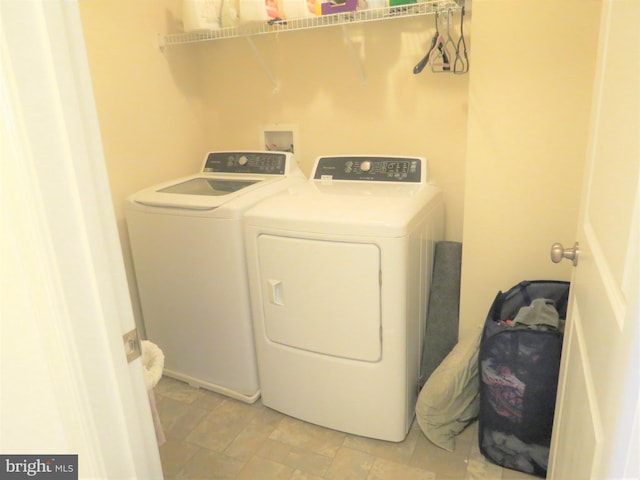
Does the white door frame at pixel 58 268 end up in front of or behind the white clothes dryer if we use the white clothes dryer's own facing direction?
in front

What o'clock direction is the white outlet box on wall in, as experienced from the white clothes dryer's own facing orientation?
The white outlet box on wall is roughly at 4 o'clock from the white clothes dryer.

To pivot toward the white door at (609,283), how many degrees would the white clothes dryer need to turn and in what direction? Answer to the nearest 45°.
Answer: approximately 90° to its left

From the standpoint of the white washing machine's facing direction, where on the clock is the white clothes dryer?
The white clothes dryer is roughly at 9 o'clock from the white washing machine.

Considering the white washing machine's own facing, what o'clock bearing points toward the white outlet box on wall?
The white outlet box on wall is roughly at 6 o'clock from the white washing machine.

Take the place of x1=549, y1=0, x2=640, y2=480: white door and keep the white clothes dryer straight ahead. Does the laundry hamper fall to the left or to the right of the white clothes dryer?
right

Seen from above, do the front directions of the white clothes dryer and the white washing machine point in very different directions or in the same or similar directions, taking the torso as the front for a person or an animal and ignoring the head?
same or similar directions

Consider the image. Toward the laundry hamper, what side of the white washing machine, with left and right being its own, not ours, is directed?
left

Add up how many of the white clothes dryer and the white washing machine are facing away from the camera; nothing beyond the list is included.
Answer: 0

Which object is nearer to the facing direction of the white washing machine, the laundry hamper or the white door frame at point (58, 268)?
the white door frame

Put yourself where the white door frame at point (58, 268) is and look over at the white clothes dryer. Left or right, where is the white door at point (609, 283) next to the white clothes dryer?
right

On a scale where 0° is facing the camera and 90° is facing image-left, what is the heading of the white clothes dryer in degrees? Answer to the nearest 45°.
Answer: approximately 45°

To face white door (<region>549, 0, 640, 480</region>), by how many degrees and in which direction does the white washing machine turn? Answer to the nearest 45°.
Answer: approximately 90° to its left

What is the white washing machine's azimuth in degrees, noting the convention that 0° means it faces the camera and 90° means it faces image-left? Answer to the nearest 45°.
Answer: approximately 45°

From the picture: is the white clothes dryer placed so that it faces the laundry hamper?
no
